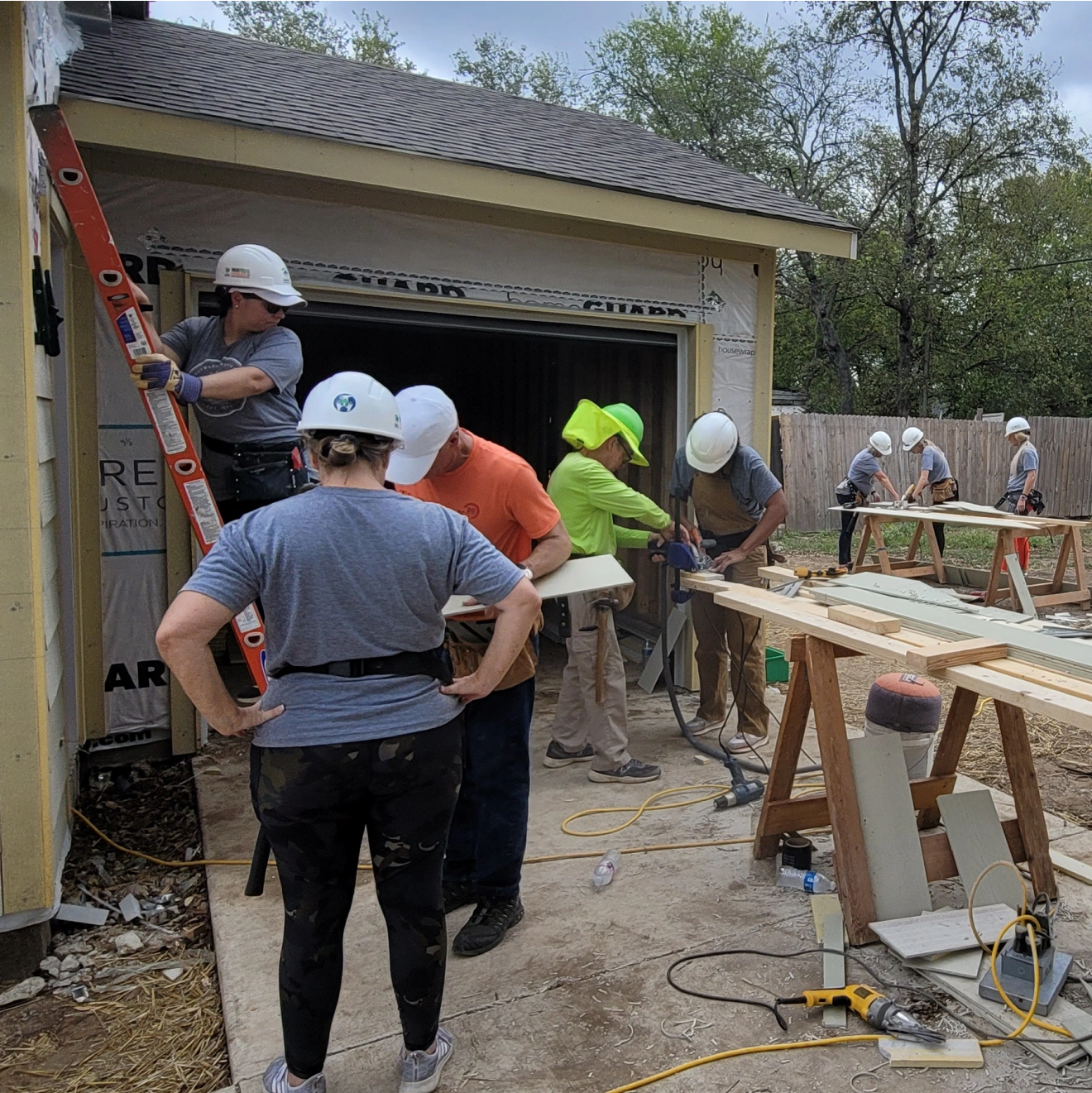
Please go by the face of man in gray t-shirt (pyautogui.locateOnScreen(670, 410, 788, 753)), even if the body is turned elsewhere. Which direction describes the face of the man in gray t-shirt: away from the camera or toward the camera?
toward the camera

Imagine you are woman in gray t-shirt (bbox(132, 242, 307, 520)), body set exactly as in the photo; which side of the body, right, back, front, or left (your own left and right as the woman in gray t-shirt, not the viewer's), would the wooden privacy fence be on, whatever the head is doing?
back

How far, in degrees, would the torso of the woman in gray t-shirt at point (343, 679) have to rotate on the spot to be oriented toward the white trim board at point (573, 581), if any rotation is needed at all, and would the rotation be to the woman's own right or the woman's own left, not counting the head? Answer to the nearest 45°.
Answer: approximately 45° to the woman's own right

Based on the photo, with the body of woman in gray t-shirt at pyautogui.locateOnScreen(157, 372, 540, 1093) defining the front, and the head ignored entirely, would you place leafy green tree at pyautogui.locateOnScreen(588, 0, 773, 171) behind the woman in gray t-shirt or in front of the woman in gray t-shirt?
in front

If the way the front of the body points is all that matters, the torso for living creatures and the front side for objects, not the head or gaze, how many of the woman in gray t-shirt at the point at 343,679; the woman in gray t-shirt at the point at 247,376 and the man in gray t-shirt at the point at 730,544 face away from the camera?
1

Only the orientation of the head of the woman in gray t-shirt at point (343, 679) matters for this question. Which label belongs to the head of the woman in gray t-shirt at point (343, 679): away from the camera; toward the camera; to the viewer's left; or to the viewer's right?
away from the camera

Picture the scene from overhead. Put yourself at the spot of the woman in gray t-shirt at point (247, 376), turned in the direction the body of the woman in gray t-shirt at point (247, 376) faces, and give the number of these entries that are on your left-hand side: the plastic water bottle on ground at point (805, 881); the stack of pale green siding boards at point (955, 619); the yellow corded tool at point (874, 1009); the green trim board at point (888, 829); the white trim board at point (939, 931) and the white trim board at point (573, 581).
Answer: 6

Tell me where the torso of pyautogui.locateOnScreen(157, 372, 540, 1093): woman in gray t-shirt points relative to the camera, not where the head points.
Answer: away from the camera

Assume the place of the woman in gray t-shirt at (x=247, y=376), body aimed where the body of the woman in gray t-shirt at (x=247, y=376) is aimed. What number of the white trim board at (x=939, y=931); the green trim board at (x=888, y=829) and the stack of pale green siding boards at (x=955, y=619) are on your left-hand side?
3
